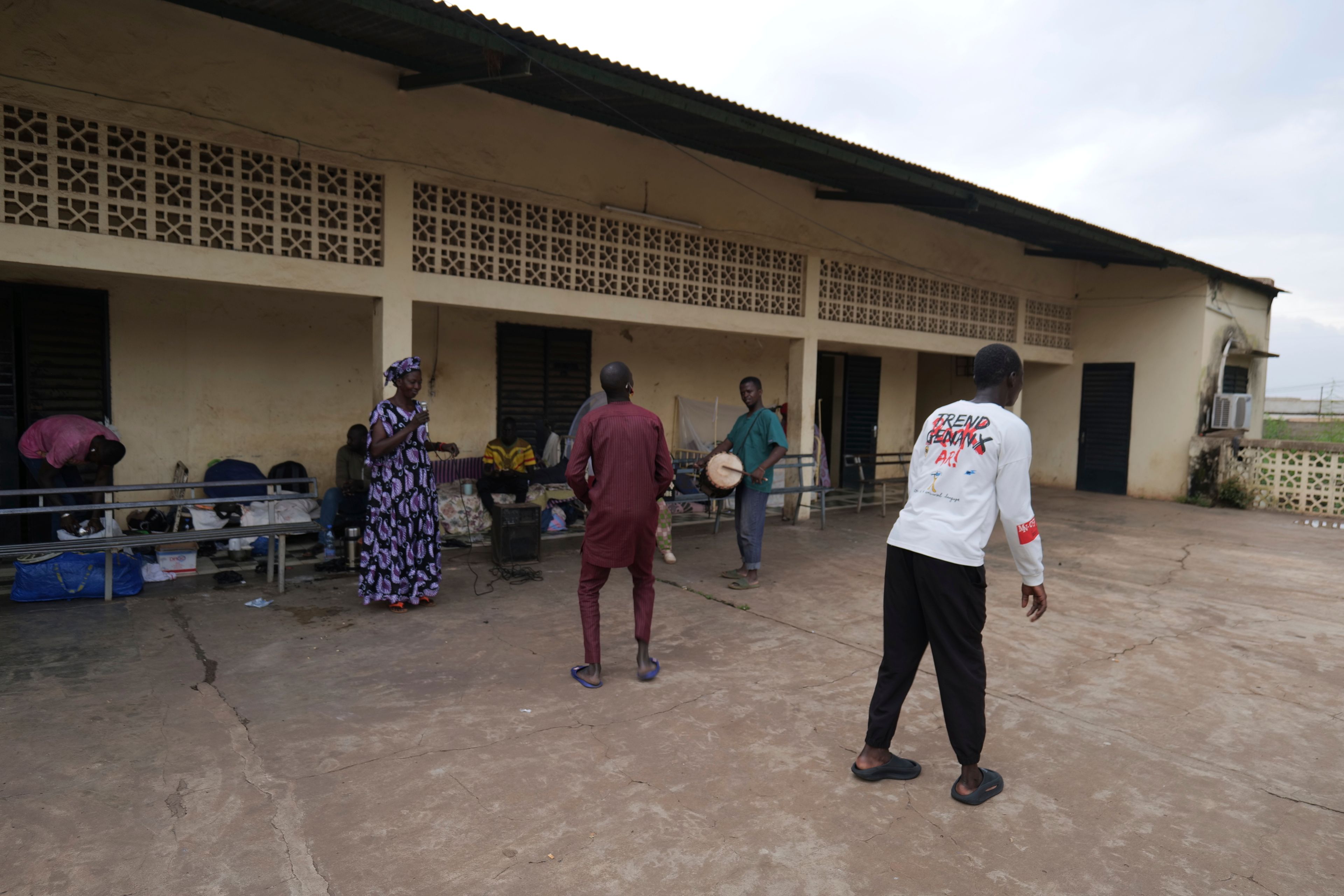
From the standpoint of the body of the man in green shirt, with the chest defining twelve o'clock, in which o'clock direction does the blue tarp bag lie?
The blue tarp bag is roughly at 1 o'clock from the man in green shirt.

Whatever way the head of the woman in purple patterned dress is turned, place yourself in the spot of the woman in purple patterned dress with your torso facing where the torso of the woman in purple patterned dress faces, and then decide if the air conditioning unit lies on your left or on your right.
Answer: on your left

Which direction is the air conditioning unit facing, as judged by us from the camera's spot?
facing the viewer and to the right of the viewer

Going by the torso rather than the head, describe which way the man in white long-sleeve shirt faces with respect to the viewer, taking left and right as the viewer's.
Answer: facing away from the viewer and to the right of the viewer

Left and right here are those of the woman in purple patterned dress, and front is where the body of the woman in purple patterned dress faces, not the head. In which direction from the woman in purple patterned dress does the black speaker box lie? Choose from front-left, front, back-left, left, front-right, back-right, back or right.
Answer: left

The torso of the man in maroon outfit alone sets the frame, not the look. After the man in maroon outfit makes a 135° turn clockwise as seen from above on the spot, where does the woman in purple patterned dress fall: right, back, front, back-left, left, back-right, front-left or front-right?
back

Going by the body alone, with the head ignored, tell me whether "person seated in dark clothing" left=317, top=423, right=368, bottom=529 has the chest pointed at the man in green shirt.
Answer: no

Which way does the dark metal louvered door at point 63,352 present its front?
toward the camera

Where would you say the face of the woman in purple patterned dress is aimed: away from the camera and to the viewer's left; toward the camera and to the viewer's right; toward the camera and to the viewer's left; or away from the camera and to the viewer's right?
toward the camera and to the viewer's right

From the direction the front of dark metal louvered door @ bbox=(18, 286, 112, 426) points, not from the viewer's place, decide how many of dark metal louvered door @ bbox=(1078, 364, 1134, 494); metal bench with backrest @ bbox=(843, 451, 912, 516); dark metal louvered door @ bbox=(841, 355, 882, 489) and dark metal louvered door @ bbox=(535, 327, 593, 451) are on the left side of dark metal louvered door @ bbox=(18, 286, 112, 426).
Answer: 4

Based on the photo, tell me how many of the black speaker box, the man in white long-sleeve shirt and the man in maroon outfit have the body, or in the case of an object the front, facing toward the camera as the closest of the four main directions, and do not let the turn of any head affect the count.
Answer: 1

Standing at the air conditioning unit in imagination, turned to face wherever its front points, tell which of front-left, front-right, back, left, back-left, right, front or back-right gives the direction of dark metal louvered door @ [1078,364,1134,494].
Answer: back-right

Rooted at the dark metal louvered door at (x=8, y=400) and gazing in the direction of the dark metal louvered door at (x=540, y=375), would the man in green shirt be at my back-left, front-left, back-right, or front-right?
front-right

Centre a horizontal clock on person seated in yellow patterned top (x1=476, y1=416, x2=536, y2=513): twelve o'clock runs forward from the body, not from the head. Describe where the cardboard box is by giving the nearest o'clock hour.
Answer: The cardboard box is roughly at 2 o'clock from the person seated in yellow patterned top.

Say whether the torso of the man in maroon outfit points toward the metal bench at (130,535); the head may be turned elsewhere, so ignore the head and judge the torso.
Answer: no

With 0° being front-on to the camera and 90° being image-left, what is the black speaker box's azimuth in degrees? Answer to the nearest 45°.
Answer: approximately 0°

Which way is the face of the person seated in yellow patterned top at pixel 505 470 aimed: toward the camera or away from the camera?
toward the camera

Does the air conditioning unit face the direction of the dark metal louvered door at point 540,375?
no
